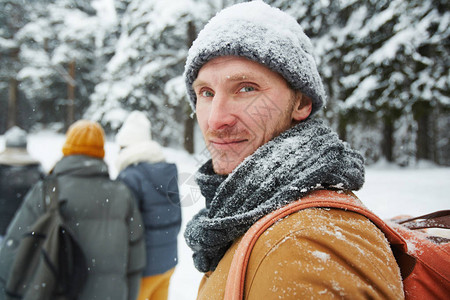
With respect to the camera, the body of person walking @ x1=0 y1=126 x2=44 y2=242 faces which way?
away from the camera

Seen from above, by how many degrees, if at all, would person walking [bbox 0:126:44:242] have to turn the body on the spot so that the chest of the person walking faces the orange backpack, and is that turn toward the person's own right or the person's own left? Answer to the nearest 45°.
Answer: approximately 180°

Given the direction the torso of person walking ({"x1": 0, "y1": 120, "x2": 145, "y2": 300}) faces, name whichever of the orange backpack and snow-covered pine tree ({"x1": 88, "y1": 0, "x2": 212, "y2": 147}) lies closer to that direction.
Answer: the snow-covered pine tree

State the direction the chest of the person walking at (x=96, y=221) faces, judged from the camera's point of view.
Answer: away from the camera

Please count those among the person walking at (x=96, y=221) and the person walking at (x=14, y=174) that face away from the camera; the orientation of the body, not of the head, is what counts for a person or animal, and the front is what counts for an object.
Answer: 2

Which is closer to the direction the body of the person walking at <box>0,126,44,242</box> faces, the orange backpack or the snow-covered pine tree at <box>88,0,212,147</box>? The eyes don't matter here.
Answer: the snow-covered pine tree
